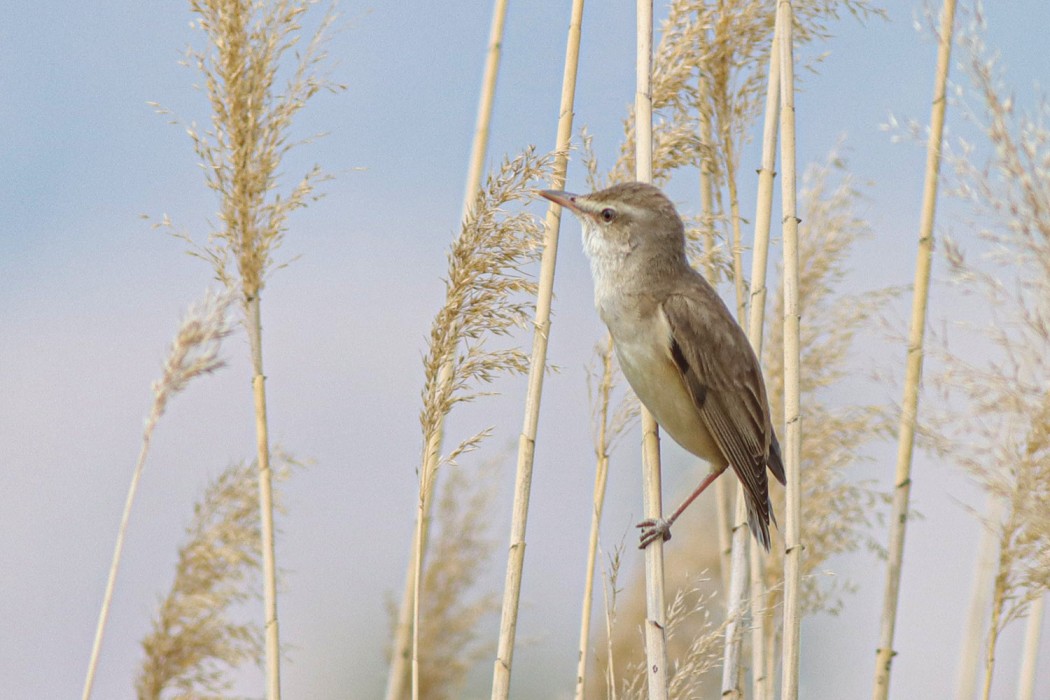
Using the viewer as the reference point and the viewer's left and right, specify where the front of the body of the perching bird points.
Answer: facing to the left of the viewer

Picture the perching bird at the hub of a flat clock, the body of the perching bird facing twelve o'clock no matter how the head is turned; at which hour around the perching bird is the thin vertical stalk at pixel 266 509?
The thin vertical stalk is roughly at 12 o'clock from the perching bird.

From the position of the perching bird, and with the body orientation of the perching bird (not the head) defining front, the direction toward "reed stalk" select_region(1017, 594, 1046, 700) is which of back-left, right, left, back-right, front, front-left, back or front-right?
back-right

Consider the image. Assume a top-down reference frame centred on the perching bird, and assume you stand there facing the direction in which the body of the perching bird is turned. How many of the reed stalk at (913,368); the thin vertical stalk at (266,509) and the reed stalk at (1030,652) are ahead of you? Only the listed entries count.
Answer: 1
